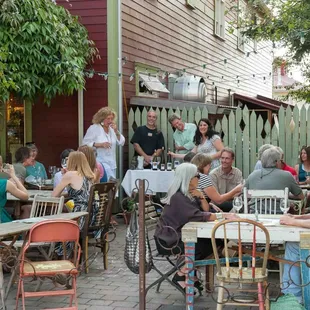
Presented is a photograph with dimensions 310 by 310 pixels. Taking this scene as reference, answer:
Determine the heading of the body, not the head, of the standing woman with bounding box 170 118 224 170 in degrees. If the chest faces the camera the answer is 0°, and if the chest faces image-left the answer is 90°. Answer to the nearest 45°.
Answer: approximately 45°

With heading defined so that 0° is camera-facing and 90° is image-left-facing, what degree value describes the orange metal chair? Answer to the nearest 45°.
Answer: approximately 0°

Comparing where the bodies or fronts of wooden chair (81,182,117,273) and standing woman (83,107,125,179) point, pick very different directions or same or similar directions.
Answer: very different directions

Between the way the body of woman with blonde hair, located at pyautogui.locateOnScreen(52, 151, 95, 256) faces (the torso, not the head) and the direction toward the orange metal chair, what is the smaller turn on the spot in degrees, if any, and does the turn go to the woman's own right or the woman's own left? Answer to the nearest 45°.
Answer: approximately 135° to the woman's own left

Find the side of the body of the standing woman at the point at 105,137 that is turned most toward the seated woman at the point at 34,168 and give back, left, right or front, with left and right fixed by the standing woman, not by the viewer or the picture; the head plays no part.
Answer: right

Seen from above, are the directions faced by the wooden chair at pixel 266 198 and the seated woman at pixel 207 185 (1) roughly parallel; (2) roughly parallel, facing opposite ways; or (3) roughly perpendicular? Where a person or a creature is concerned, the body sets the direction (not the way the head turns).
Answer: roughly perpendicular

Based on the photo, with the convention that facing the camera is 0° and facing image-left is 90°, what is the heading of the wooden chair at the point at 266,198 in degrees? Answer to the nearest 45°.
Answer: approximately 180°
